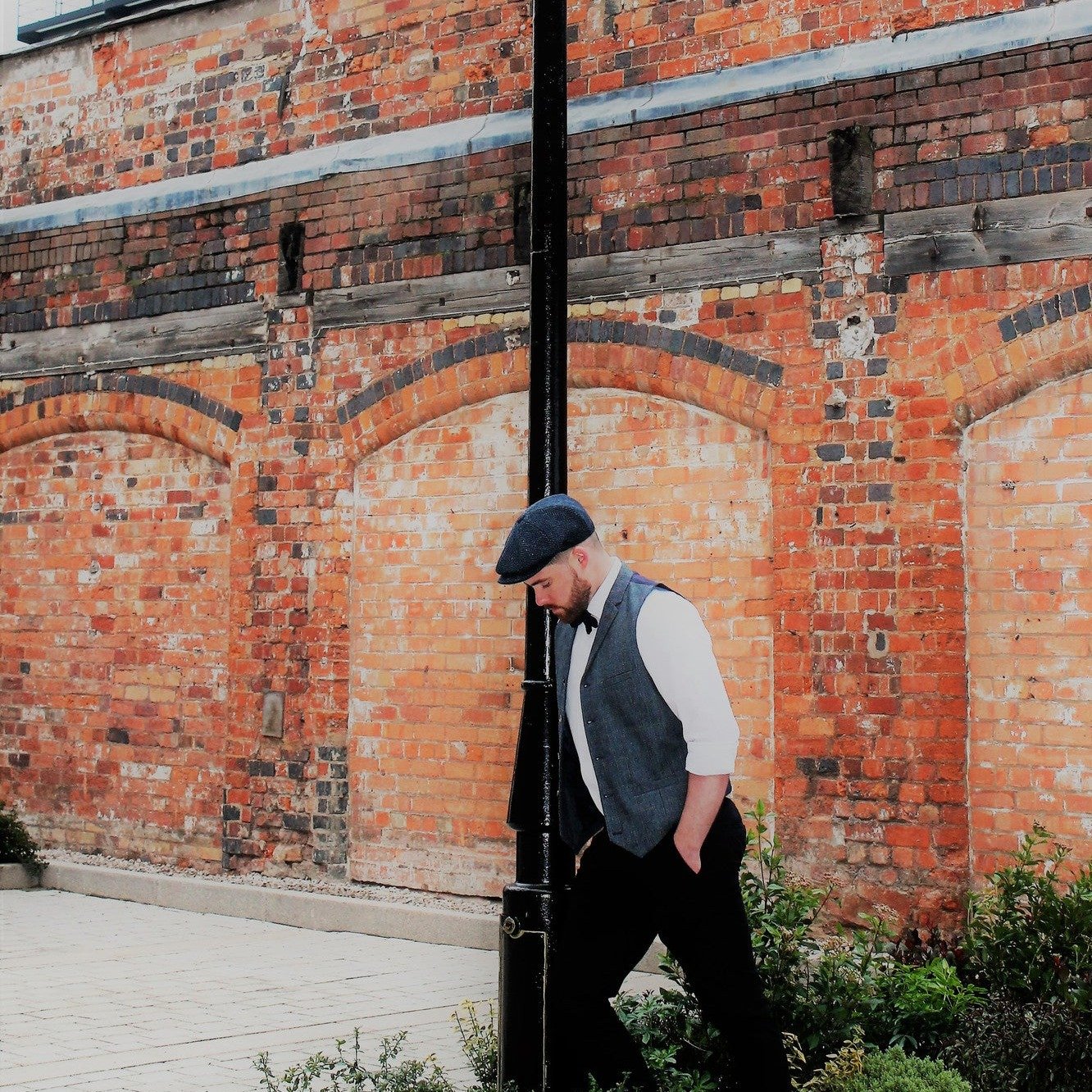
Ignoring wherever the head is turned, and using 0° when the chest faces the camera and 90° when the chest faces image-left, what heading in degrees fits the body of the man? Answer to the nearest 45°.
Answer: approximately 45°

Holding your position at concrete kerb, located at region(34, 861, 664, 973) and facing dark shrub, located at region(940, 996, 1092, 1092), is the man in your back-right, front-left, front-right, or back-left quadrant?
front-right

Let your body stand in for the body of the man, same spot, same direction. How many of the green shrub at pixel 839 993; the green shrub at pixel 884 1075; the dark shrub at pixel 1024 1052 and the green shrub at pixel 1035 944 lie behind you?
4

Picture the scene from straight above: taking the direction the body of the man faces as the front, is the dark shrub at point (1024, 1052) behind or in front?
behind

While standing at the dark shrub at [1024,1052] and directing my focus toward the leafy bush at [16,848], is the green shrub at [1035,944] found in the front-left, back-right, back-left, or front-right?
front-right

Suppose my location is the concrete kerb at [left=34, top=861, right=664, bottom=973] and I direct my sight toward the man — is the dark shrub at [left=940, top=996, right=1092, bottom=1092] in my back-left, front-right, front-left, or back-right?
front-left

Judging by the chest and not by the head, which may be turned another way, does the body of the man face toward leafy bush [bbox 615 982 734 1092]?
no

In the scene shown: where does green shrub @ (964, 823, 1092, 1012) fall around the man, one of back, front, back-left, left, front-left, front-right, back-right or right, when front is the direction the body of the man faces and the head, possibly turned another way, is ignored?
back

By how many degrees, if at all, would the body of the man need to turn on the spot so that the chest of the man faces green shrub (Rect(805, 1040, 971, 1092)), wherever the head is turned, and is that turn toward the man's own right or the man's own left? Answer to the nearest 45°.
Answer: approximately 180°

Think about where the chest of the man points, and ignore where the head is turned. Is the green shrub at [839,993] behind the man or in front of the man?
behind
